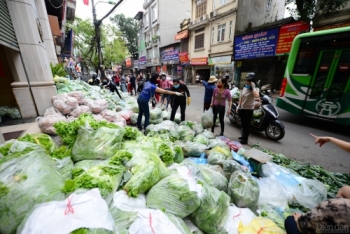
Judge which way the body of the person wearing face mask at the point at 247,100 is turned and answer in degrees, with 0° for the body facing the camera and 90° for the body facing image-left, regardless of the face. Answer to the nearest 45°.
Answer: approximately 45°

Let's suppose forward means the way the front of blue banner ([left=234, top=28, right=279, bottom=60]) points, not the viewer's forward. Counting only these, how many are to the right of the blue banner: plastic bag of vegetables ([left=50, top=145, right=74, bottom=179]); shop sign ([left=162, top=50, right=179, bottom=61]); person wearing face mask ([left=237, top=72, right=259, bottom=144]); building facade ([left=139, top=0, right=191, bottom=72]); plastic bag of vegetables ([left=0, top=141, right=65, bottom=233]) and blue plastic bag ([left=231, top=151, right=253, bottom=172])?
2

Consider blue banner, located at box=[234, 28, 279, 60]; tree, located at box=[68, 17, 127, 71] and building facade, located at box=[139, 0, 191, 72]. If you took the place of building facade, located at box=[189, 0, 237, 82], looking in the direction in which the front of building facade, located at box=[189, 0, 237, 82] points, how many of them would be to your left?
1

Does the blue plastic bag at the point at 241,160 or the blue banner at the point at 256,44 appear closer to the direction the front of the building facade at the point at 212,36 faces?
the blue plastic bag

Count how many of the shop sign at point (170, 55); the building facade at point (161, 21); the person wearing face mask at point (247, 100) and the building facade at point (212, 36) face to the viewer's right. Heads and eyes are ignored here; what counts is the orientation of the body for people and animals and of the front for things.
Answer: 0

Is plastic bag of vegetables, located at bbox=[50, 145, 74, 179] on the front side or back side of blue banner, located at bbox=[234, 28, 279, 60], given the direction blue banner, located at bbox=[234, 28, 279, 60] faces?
on the front side

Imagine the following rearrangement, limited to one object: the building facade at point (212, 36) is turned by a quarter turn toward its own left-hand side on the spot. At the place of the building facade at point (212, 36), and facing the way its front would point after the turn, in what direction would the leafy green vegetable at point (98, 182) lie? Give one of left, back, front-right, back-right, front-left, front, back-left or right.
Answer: front-right

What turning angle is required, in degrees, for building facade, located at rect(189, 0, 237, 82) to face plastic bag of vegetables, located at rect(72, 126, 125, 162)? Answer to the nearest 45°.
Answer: approximately 45° to its left

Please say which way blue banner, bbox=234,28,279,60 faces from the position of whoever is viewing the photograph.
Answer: facing the viewer and to the left of the viewer

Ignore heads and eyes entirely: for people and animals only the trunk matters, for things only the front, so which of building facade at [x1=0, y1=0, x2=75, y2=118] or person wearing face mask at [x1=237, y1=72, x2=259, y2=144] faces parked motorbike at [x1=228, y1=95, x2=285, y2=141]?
the building facade

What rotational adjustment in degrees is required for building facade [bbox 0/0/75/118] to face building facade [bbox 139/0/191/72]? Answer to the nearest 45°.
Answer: approximately 90° to its left

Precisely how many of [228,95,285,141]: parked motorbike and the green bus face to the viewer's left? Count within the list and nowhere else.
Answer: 0

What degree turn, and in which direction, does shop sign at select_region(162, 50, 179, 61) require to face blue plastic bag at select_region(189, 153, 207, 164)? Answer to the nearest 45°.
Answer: approximately 45° to its left
